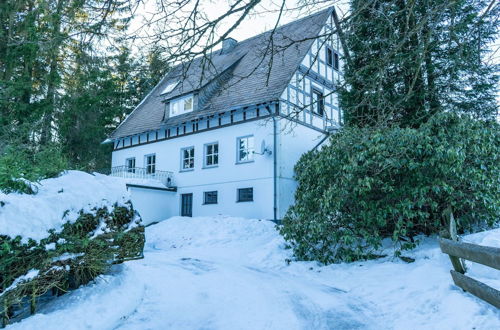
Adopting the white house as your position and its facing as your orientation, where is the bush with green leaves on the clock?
The bush with green leaves is roughly at 10 o'clock from the white house.

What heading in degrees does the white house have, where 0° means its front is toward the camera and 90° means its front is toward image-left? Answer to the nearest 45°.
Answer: approximately 45°

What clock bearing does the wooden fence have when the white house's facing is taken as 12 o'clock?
The wooden fence is roughly at 10 o'clock from the white house.
